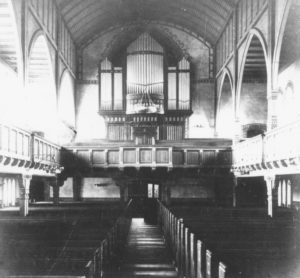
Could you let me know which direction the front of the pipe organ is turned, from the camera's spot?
facing the viewer

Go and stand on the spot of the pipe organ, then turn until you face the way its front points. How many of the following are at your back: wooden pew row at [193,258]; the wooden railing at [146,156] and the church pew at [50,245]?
0

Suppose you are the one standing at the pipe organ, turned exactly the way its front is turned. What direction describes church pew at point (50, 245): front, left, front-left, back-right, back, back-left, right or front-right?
front

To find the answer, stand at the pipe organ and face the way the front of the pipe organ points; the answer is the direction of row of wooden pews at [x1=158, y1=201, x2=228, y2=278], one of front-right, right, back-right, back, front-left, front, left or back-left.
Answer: front

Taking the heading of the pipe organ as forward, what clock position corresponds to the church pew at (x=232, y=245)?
The church pew is roughly at 12 o'clock from the pipe organ.

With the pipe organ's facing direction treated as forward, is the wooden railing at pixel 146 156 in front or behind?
in front

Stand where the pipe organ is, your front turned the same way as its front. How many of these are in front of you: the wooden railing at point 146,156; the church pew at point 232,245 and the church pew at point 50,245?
3
